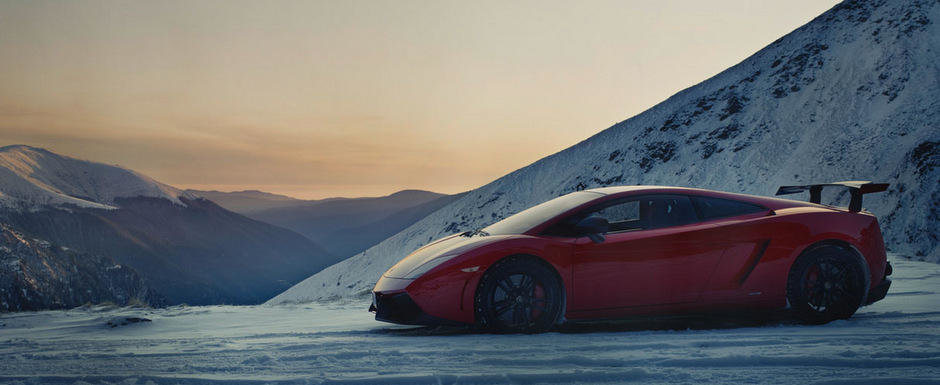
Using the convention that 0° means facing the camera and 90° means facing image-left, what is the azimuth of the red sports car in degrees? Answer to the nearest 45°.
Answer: approximately 90°
